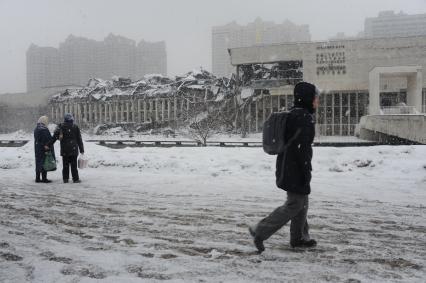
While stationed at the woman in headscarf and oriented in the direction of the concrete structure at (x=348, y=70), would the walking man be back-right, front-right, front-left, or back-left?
back-right

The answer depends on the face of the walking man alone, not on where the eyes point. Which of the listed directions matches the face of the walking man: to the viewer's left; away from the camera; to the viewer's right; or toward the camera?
to the viewer's right

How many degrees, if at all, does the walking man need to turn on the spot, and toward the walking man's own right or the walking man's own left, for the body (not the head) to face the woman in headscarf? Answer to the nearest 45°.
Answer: approximately 135° to the walking man's own left

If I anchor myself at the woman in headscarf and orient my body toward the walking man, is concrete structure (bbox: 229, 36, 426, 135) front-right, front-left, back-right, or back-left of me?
back-left

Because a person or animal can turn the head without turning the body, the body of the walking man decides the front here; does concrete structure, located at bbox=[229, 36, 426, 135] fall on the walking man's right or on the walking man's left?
on the walking man's left

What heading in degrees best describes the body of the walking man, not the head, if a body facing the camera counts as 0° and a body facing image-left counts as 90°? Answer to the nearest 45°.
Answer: approximately 270°
